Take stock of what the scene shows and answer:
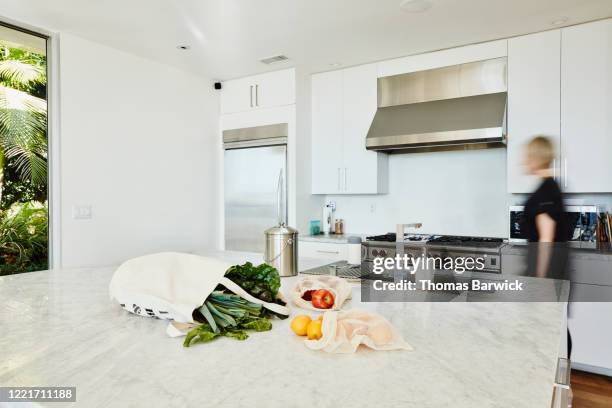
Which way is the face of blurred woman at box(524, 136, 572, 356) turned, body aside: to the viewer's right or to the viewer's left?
to the viewer's left

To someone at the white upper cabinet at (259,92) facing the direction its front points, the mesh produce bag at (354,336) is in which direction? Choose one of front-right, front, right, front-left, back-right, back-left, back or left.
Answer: front-left

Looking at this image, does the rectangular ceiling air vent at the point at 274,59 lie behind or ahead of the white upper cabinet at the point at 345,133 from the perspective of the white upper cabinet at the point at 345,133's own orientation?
ahead

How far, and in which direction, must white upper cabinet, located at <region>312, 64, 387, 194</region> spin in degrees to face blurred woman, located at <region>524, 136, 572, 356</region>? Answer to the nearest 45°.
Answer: approximately 90° to its left

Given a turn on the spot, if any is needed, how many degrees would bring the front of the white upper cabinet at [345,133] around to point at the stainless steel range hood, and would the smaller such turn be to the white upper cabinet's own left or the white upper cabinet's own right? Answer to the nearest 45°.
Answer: approximately 90° to the white upper cabinet's own left

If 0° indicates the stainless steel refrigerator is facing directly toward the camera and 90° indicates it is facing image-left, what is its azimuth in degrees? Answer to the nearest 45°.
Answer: approximately 45°

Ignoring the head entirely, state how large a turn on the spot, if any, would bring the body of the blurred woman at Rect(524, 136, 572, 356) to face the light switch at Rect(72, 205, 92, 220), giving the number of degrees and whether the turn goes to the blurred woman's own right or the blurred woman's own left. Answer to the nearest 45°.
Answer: approximately 45° to the blurred woman's own left

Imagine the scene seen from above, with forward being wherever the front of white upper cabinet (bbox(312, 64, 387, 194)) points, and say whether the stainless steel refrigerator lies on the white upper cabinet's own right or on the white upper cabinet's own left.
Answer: on the white upper cabinet's own right

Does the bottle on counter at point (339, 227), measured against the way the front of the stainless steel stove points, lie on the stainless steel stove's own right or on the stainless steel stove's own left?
on the stainless steel stove's own right

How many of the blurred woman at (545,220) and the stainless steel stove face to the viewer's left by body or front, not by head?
1

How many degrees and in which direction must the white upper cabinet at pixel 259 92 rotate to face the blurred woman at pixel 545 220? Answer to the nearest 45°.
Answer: approximately 90° to its left

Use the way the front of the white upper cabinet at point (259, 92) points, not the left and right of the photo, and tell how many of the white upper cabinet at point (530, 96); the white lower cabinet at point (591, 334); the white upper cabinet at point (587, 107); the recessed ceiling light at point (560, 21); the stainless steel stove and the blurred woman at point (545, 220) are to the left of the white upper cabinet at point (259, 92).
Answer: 6

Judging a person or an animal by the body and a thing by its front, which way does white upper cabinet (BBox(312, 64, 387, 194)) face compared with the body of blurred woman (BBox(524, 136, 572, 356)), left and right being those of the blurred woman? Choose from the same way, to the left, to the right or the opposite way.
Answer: to the left

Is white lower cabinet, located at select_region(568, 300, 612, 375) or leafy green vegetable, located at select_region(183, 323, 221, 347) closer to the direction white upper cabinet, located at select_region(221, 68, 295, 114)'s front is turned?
the leafy green vegetable

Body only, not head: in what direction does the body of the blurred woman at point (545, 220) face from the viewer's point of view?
to the viewer's left

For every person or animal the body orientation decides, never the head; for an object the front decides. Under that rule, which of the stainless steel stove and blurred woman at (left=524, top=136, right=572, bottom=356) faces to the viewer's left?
the blurred woman

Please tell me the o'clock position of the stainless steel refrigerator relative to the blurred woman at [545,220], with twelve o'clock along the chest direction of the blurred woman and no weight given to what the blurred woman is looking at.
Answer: The stainless steel refrigerator is roughly at 12 o'clock from the blurred woman.

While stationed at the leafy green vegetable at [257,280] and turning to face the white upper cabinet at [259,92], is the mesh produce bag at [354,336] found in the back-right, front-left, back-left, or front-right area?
back-right

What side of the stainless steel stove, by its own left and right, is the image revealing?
front

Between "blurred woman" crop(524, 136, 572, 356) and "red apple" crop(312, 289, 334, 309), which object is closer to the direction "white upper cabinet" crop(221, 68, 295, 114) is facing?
the red apple
